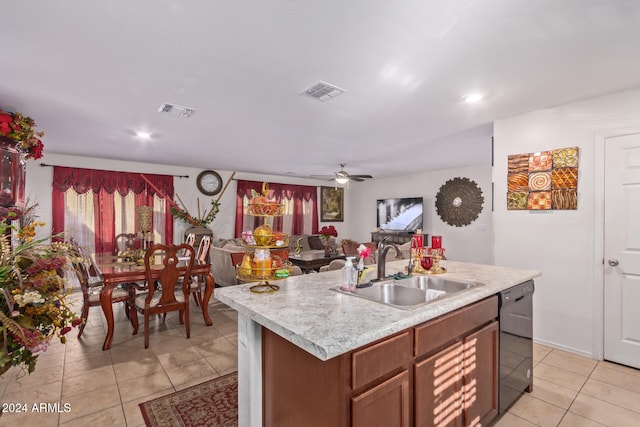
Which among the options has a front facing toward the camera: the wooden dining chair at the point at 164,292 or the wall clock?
the wall clock

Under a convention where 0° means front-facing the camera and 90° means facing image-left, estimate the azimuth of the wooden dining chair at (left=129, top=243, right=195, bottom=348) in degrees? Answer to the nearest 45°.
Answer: approximately 135°

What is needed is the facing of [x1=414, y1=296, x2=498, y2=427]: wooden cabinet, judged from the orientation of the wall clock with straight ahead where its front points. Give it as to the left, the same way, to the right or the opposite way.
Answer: the same way

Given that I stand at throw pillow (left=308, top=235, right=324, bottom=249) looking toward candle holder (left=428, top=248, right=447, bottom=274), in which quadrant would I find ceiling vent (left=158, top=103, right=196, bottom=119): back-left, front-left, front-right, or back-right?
front-right

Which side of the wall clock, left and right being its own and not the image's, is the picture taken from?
front

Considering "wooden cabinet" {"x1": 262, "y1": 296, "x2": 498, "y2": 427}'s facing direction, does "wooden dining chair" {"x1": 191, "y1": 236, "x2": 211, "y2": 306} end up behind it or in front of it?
behind

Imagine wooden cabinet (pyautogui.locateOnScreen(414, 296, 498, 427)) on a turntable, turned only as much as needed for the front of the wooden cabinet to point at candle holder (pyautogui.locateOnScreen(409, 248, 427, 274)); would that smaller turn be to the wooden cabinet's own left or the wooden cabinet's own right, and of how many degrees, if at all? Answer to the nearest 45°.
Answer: approximately 180°

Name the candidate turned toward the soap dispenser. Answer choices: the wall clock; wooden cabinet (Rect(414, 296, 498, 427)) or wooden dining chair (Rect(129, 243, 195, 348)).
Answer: the wall clock

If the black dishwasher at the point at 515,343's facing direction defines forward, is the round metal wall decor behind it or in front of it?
behind

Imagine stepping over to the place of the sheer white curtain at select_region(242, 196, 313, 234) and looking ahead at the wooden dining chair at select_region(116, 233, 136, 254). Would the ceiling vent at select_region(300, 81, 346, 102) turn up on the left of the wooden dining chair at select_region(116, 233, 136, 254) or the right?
left

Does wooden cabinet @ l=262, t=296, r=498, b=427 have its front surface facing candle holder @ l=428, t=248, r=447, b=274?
no

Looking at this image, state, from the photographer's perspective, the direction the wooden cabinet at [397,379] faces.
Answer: facing the viewer and to the right of the viewer

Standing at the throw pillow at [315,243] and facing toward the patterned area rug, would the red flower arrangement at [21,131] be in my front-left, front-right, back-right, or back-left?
front-right

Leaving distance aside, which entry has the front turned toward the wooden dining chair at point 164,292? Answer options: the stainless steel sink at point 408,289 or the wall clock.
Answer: the wall clock

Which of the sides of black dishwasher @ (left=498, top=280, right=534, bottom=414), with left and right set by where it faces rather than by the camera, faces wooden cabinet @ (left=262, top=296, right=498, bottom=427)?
right
